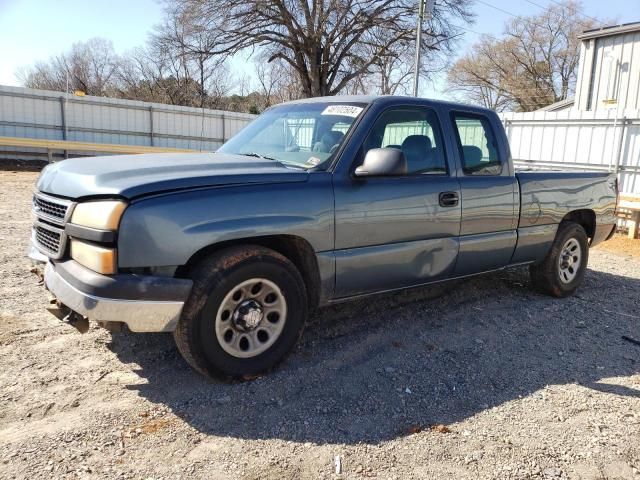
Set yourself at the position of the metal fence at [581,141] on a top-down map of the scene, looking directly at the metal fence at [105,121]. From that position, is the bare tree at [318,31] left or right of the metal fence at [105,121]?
right

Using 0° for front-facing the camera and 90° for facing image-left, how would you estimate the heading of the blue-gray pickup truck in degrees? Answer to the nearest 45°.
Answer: approximately 45°

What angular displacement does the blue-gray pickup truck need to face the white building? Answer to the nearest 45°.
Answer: approximately 180°

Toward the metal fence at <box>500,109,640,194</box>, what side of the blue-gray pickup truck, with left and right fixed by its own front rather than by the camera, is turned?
back

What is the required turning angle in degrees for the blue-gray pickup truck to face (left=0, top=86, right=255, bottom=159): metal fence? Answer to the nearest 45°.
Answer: approximately 90° to its right

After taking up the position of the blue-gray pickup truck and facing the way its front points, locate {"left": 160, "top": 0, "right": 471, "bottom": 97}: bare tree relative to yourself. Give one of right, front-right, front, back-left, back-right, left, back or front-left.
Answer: back-right
